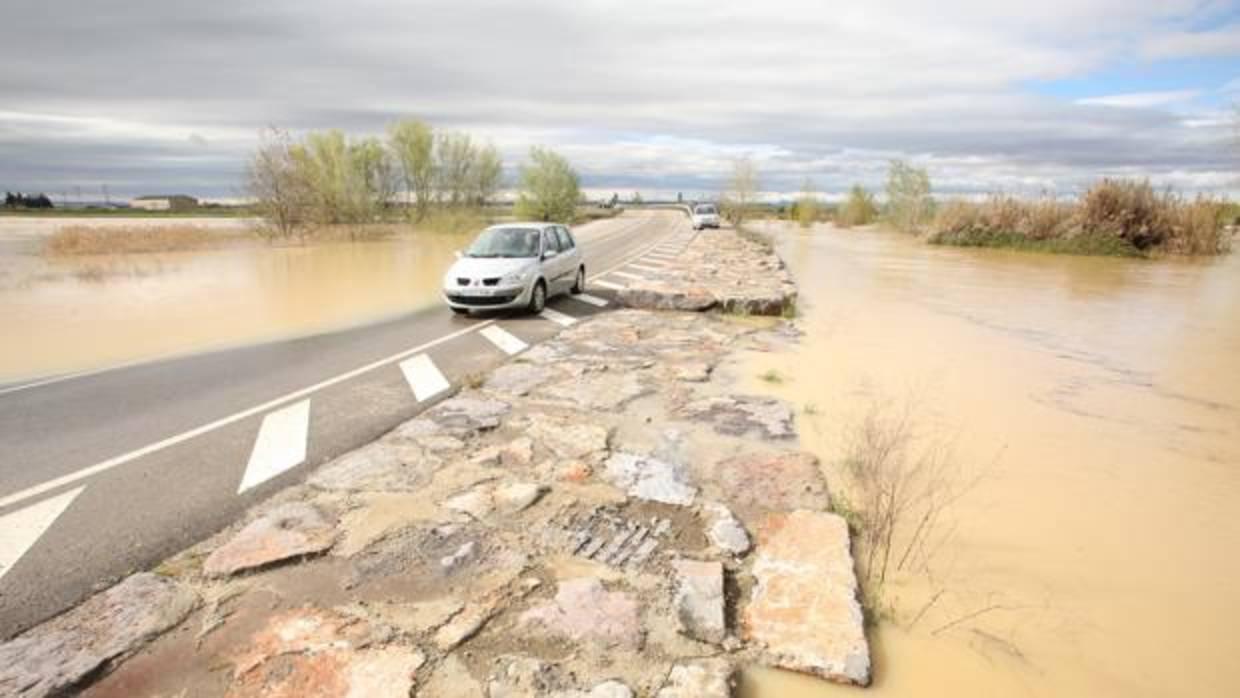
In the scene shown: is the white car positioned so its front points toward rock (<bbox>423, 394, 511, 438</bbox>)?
yes

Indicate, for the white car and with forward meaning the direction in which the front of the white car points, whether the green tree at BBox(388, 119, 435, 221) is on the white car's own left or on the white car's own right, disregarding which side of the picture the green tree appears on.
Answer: on the white car's own right

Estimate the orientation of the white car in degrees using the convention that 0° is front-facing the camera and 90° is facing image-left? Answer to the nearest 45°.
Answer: approximately 0°

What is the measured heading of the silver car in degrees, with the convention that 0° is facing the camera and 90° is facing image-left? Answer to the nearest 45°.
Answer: approximately 45°

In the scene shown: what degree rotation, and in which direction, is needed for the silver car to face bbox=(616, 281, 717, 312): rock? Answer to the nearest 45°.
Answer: approximately 135° to its left

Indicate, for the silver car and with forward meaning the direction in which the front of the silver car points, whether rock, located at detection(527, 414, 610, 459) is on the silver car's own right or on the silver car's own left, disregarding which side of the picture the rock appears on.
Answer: on the silver car's own left

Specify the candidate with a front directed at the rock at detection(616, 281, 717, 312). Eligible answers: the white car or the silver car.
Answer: the white car

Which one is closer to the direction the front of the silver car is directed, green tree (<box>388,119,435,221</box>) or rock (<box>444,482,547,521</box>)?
the rock

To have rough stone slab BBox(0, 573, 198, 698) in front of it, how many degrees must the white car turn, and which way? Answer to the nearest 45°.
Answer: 0° — it already faces it

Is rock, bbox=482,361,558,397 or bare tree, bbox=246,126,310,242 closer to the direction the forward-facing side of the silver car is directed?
the rock

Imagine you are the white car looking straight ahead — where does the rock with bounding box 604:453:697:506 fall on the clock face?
The rock is roughly at 12 o'clock from the white car.
